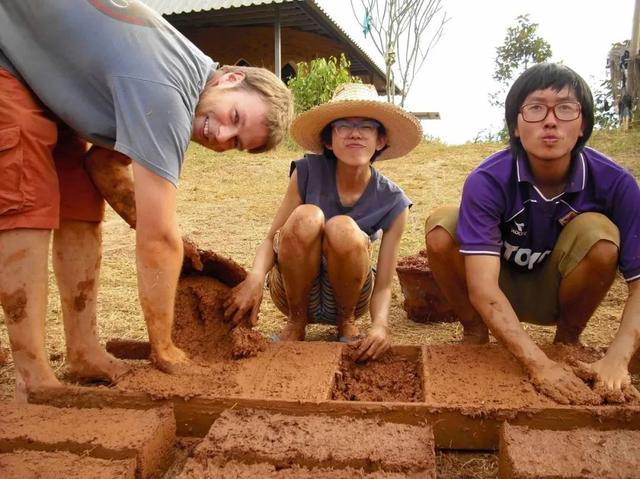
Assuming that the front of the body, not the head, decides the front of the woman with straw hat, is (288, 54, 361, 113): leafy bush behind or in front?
behind

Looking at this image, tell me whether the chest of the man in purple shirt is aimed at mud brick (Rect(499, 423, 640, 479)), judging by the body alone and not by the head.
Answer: yes

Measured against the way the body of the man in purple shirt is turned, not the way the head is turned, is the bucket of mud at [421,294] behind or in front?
behind

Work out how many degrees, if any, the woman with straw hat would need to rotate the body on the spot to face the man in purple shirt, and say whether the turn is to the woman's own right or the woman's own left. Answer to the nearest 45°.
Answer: approximately 45° to the woman's own left

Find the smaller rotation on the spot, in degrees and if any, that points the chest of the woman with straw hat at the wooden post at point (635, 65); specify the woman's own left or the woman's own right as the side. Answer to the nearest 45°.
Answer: approximately 135° to the woman's own left

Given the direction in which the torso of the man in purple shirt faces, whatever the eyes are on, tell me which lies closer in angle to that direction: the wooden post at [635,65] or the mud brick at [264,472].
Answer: the mud brick

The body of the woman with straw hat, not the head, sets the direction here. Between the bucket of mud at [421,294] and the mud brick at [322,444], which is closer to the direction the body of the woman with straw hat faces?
the mud brick

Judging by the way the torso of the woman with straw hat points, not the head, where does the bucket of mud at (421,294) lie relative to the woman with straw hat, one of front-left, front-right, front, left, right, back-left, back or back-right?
back-left

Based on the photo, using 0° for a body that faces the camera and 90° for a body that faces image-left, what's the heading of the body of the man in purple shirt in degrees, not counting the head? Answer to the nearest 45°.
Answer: approximately 0°

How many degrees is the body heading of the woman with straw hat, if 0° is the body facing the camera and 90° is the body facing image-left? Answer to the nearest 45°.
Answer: approximately 0°

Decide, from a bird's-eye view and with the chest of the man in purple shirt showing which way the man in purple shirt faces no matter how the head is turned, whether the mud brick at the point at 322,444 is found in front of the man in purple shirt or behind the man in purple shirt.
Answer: in front

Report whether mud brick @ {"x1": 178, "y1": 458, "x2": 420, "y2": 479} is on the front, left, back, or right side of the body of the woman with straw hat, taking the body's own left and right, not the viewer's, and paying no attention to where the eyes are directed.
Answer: front

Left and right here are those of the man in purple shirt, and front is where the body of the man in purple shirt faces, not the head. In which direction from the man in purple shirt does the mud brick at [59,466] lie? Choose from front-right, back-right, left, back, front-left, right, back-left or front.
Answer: front-right

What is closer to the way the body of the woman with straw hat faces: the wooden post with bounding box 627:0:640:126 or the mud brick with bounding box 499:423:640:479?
the mud brick

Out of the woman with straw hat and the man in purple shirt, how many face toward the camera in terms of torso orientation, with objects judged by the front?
2

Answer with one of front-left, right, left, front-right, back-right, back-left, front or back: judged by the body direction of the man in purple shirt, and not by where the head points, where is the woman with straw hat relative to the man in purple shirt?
right
